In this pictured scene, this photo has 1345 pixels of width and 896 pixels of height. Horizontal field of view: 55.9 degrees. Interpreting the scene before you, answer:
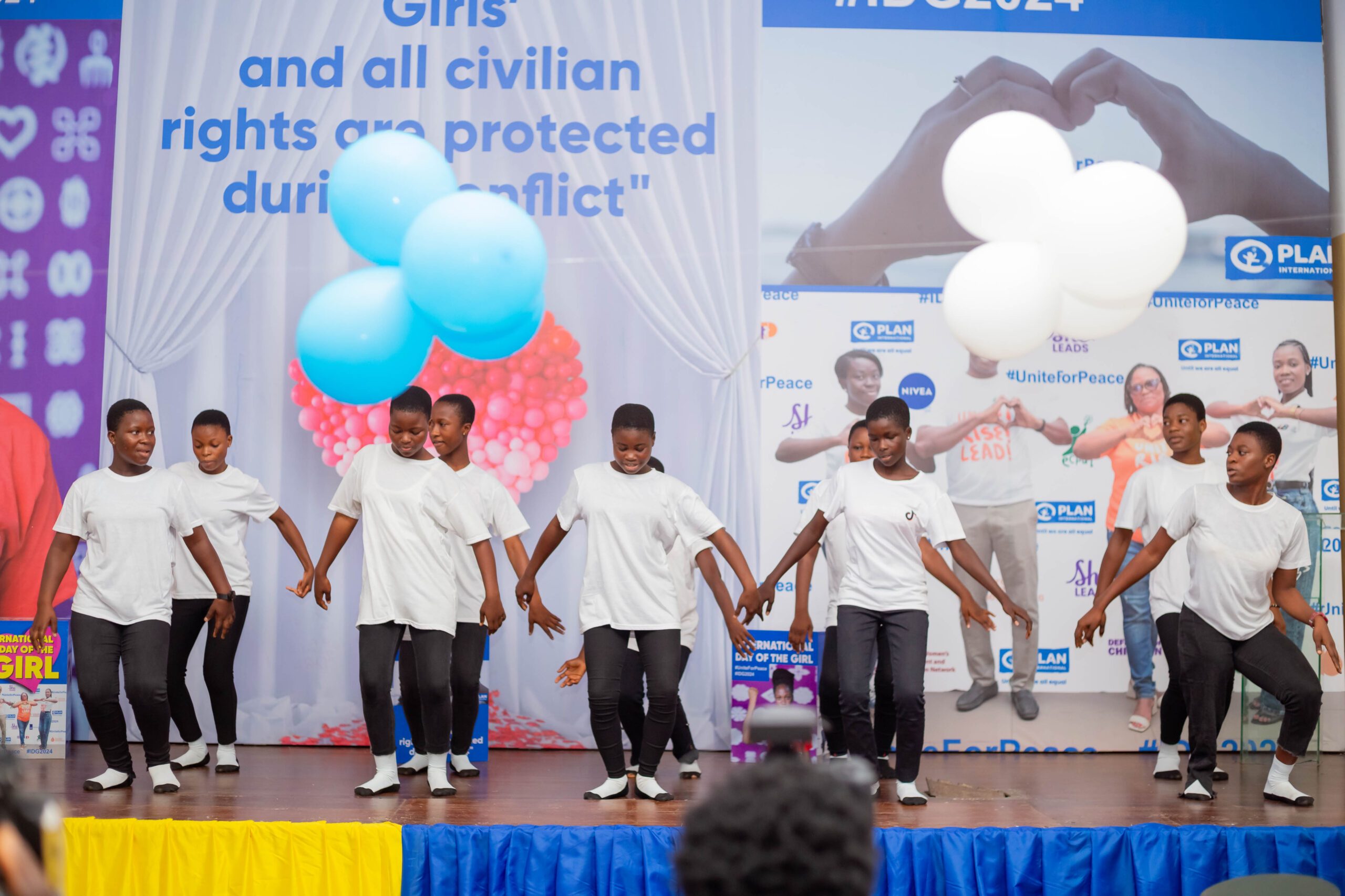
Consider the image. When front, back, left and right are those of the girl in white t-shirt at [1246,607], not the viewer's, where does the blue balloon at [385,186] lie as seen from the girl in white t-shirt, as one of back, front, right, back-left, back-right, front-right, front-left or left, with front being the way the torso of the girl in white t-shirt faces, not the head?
front-right

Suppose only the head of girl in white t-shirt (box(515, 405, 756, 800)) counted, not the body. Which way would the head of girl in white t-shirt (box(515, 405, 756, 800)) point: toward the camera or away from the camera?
toward the camera

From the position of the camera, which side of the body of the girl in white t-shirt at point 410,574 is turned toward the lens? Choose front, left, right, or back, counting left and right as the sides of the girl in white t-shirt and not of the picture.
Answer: front

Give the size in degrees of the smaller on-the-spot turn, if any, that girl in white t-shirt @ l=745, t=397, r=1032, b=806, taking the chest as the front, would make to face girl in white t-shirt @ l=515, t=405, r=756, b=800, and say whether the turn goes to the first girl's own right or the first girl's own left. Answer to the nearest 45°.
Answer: approximately 90° to the first girl's own right

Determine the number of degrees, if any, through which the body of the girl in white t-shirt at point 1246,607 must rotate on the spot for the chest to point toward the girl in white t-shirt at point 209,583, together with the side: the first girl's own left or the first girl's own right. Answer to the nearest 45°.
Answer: approximately 90° to the first girl's own right

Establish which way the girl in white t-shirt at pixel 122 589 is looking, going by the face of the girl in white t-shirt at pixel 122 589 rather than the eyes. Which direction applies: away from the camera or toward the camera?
toward the camera

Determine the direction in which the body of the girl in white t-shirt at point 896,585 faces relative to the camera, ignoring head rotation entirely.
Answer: toward the camera

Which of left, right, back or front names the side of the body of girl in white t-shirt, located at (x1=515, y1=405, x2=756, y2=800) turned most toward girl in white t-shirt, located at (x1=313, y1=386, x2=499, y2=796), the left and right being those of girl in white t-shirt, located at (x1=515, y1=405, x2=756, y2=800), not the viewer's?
right

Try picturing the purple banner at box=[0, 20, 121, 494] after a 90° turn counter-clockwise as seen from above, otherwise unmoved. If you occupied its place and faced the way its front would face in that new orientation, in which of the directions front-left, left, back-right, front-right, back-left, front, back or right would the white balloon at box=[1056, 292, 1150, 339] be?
front-right

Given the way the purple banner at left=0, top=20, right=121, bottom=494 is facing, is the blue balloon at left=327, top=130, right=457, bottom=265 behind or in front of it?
in front

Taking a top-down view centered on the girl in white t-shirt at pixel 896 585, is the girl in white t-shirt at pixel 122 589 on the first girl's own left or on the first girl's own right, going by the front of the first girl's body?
on the first girl's own right

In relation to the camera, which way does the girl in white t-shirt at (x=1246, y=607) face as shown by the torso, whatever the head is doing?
toward the camera
